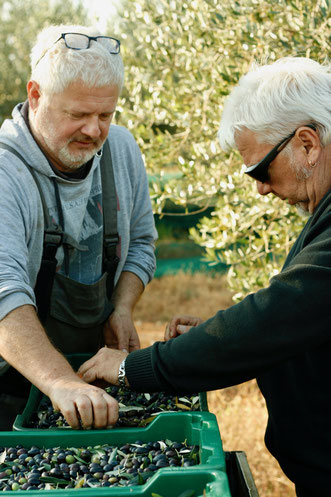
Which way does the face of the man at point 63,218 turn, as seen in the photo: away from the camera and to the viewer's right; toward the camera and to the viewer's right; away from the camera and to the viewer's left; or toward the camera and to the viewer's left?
toward the camera and to the viewer's right

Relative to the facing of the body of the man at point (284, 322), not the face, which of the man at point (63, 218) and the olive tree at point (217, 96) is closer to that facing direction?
the man

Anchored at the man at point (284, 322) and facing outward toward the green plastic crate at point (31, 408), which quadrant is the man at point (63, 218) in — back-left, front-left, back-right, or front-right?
front-right

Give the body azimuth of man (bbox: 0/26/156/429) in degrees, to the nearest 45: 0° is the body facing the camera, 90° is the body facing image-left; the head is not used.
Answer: approximately 315°

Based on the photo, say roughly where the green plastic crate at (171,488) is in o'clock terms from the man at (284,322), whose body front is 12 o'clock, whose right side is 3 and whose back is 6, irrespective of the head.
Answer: The green plastic crate is roughly at 10 o'clock from the man.

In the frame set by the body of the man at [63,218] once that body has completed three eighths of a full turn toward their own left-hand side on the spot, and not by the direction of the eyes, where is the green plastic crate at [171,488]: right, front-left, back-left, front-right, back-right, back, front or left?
back

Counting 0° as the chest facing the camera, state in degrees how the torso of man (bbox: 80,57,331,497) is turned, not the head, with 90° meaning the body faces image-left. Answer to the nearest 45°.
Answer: approximately 90°

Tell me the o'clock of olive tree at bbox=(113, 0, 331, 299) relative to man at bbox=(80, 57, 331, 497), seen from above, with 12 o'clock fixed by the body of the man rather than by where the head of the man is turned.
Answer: The olive tree is roughly at 3 o'clock from the man.

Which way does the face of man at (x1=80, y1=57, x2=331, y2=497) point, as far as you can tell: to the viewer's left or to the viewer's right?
to the viewer's left

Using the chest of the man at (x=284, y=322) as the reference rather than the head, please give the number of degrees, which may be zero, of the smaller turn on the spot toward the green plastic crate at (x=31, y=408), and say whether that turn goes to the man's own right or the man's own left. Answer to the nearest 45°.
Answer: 0° — they already face it

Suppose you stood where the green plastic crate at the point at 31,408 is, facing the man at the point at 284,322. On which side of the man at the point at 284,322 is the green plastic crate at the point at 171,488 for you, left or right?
right

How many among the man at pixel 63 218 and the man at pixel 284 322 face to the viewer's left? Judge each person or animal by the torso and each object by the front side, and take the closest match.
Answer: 1

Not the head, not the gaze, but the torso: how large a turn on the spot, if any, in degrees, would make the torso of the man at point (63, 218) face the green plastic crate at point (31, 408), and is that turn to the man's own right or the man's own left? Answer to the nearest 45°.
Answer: approximately 45° to the man's own right
